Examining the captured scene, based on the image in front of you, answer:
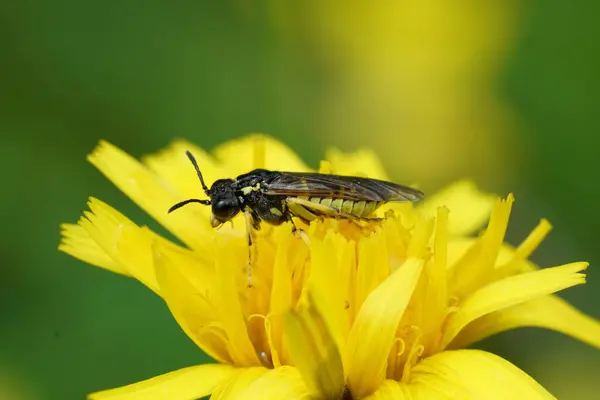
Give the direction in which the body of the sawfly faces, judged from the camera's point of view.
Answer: to the viewer's left
